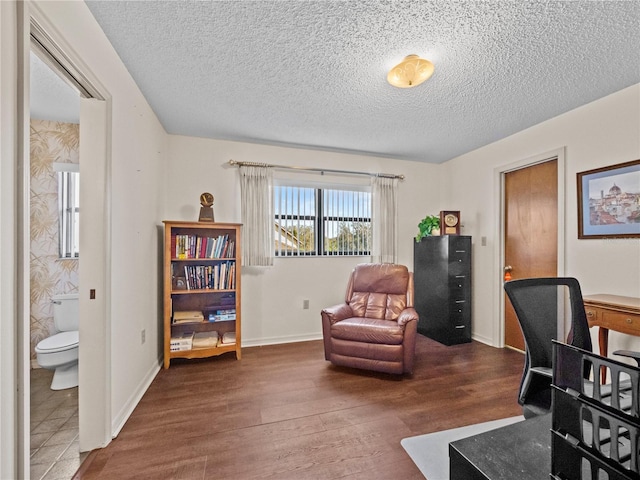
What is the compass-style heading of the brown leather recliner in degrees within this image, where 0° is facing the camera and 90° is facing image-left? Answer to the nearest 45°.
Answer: approximately 45°

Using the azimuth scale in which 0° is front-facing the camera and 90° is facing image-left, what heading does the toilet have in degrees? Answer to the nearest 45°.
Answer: approximately 45°

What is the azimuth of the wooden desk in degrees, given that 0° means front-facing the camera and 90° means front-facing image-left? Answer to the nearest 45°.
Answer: approximately 45°

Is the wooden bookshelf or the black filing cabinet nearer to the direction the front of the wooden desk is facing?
the wooden bookshelf

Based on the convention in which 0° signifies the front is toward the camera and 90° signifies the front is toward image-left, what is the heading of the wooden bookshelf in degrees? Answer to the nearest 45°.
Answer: approximately 0°

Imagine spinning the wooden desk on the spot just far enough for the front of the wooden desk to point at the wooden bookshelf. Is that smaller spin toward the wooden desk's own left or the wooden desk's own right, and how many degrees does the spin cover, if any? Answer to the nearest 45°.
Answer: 0° — it already faces it

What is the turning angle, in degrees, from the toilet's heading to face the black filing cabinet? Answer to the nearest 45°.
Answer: approximately 90° to its left

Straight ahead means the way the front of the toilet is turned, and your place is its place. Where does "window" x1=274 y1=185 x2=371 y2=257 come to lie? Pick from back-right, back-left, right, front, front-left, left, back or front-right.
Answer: back-left
